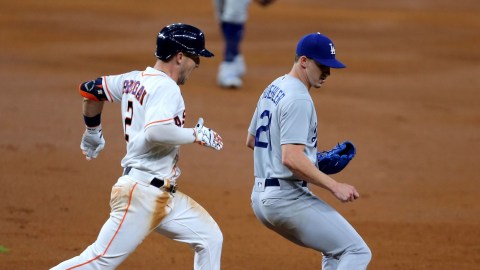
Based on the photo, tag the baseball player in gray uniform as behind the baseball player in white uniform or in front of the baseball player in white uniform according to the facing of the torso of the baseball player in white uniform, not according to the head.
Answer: in front

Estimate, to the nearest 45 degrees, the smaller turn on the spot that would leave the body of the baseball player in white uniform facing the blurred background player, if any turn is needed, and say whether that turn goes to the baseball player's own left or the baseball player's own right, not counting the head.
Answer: approximately 90° to the baseball player's own left

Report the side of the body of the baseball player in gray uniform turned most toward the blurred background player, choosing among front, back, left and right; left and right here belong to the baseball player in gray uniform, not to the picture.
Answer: left

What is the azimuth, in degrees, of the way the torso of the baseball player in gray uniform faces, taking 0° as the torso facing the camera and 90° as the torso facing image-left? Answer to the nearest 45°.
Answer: approximately 270°

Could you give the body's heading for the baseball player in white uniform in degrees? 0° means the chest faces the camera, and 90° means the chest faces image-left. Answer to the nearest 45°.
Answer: approximately 270°

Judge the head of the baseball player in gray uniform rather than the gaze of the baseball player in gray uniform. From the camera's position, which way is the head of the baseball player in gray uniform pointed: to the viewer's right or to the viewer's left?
to the viewer's right
